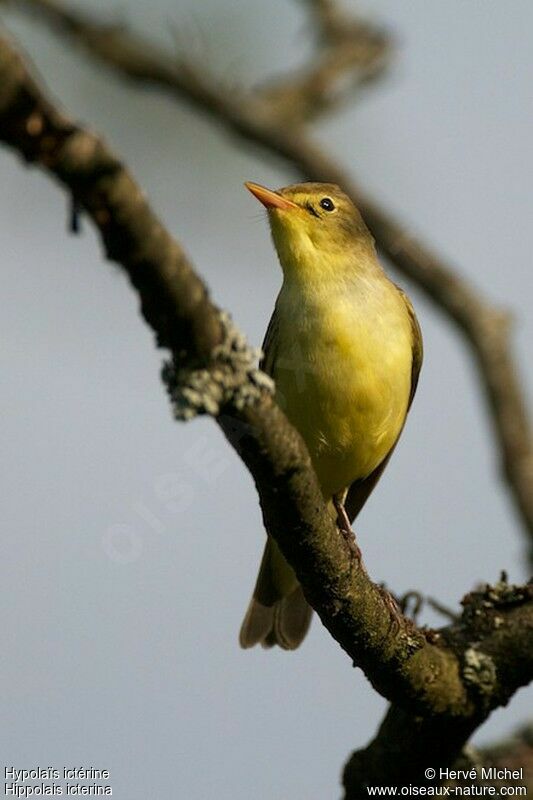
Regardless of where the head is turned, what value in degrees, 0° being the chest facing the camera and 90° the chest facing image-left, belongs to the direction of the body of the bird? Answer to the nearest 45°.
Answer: approximately 0°
